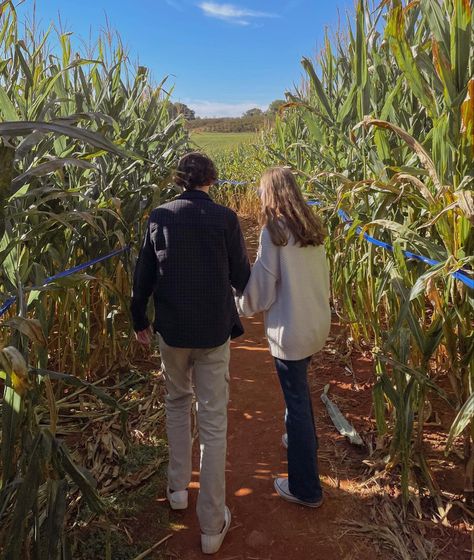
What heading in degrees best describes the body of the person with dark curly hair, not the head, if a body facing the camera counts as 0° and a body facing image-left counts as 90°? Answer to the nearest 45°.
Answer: approximately 180°

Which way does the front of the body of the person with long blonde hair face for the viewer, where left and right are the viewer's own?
facing away from the viewer and to the left of the viewer
